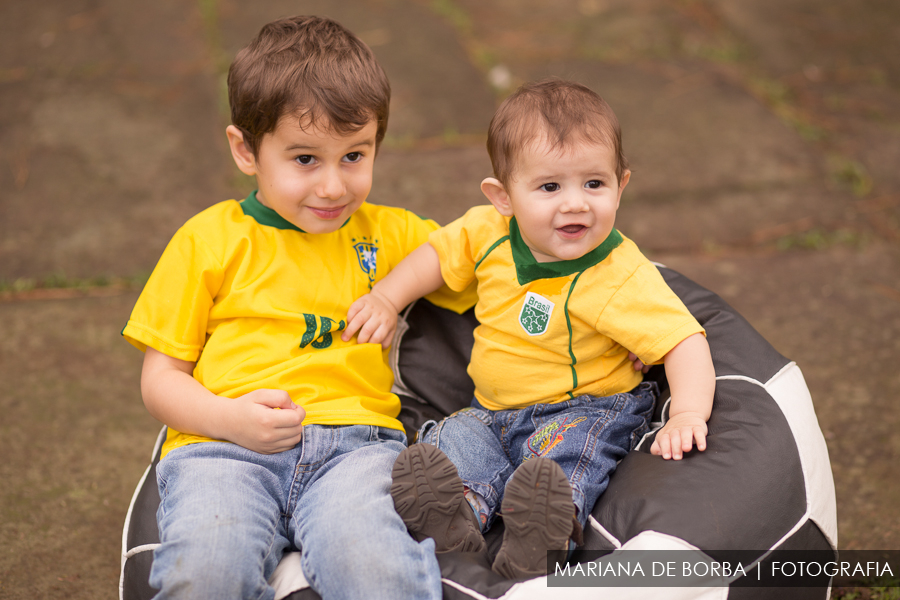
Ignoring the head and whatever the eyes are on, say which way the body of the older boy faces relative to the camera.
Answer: toward the camera

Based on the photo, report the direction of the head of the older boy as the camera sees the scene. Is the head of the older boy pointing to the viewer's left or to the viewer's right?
to the viewer's right
